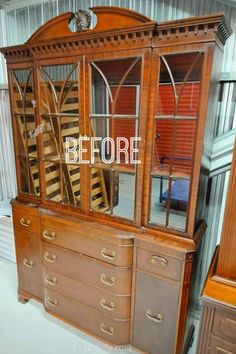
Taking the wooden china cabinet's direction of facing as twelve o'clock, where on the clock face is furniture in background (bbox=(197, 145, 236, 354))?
The furniture in background is roughly at 9 o'clock from the wooden china cabinet.
